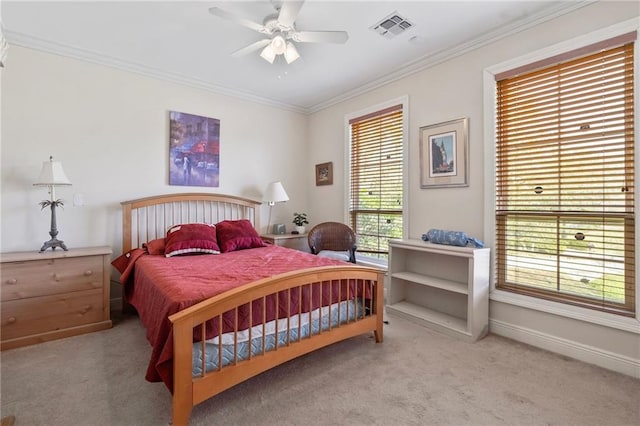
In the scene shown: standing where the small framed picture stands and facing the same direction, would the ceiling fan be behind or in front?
in front

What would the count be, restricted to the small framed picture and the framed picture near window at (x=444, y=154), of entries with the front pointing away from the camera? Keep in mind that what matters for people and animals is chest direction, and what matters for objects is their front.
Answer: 0

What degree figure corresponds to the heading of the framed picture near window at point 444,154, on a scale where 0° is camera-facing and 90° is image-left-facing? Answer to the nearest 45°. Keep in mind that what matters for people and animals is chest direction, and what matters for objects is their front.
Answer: approximately 45°

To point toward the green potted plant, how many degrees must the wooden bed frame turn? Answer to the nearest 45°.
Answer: approximately 135° to its left

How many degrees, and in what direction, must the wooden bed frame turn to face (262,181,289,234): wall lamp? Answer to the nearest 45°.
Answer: approximately 135° to its left

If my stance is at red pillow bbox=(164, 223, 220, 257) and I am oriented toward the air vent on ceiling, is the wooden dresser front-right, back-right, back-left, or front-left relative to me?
back-right

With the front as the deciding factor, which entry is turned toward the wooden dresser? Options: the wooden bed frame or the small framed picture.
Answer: the small framed picture

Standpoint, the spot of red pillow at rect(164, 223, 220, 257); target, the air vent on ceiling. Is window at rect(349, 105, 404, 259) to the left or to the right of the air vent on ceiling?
left

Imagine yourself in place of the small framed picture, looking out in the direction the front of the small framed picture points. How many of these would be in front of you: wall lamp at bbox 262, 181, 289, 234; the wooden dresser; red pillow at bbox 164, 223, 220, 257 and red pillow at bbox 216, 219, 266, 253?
4

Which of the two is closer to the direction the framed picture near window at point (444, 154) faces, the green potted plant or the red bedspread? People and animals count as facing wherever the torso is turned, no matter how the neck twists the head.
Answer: the red bedspread

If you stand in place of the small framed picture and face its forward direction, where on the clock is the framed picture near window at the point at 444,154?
The framed picture near window is roughly at 9 o'clock from the small framed picture.

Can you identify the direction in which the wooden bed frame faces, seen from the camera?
facing the viewer and to the right of the viewer
